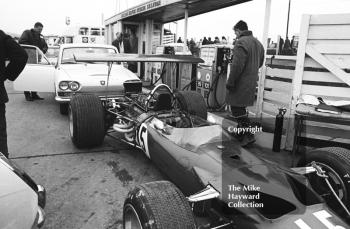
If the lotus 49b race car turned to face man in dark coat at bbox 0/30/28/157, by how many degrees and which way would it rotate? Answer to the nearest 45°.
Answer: approximately 180°

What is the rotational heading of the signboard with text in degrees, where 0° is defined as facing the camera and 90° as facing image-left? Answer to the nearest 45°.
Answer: approximately 45°

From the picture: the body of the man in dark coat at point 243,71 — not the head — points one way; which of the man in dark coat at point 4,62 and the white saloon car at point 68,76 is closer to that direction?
the white saloon car

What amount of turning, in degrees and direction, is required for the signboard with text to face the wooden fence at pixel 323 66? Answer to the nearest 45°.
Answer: approximately 45° to its left

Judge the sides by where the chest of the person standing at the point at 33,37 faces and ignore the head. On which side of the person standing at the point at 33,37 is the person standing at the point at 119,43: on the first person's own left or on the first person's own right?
on the first person's own left

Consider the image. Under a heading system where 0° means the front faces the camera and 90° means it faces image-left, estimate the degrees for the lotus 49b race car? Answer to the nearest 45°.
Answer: approximately 315°

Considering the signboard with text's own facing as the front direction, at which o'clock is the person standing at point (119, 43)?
The person standing is roughly at 3 o'clock from the signboard with text.

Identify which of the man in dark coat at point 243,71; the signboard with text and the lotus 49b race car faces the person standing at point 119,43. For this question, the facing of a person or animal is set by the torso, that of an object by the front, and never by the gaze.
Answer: the man in dark coat

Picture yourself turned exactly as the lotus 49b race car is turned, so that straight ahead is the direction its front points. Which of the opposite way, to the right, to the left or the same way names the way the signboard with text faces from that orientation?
to the right

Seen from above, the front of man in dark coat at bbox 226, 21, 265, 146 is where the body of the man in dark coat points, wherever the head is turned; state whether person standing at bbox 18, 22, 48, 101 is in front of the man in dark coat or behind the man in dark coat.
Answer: in front

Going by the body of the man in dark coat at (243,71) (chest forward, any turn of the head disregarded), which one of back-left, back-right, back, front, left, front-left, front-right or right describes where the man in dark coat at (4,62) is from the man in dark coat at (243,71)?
left

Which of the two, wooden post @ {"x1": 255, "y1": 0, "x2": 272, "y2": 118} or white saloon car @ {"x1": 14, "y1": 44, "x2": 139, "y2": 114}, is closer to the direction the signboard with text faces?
the white saloon car

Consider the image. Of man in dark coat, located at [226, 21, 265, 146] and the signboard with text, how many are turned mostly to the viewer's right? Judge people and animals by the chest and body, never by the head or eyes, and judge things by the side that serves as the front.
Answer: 0
